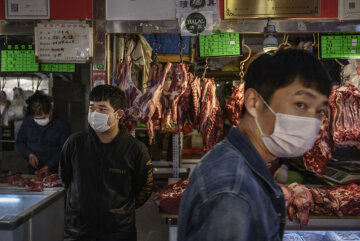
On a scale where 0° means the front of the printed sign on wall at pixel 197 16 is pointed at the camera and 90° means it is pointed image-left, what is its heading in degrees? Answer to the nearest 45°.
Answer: approximately 0°

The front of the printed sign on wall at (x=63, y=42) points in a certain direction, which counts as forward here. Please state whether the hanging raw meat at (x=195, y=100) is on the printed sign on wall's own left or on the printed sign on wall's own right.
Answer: on the printed sign on wall's own left
